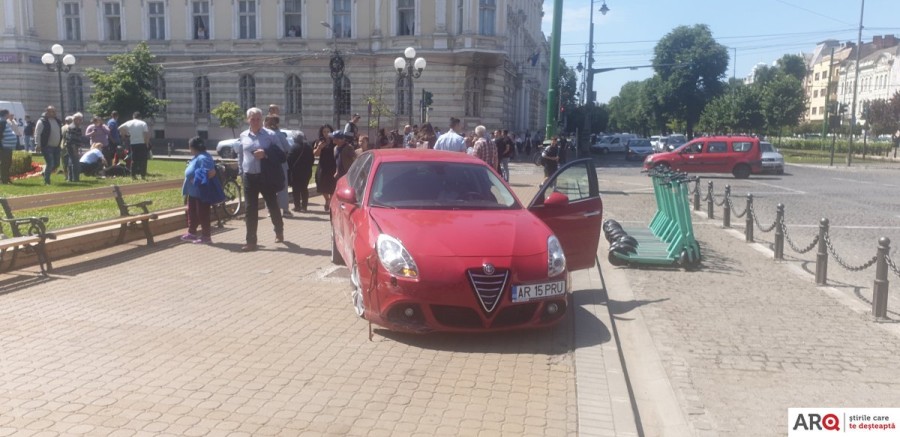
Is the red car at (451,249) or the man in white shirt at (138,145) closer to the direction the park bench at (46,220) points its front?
the red car

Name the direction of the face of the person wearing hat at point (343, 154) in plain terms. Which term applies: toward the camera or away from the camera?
toward the camera

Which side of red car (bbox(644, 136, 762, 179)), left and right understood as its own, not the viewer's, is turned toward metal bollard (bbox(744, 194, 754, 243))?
left

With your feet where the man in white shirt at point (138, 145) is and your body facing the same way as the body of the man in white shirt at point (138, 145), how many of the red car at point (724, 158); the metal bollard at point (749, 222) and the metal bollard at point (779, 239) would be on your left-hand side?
0

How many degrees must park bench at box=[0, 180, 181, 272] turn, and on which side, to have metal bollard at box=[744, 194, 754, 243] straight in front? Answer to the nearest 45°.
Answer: approximately 45° to its left

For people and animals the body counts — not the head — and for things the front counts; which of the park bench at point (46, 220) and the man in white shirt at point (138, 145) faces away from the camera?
the man in white shirt

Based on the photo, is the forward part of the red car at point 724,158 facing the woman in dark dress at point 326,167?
no

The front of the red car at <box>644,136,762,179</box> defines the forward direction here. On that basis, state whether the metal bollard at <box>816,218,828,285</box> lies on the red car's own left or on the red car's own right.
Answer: on the red car's own left

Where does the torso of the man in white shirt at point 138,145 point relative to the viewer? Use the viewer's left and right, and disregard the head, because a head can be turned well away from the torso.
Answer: facing away from the viewer

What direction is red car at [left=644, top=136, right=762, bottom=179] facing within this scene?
to the viewer's left

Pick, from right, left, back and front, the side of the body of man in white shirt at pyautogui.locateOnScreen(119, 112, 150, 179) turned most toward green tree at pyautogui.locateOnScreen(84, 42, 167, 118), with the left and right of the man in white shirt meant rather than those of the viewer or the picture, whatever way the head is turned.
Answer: front

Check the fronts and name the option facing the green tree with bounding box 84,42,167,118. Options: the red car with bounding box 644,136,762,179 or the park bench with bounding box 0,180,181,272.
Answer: the red car

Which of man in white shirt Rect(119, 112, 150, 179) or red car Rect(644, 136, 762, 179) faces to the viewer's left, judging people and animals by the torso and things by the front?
the red car

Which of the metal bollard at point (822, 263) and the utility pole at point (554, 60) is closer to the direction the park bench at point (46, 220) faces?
the metal bollard

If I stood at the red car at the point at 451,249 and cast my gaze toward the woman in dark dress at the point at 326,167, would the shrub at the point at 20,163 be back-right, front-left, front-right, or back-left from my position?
front-left

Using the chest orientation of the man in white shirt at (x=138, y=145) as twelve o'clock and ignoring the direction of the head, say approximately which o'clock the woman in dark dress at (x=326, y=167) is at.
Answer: The woman in dark dress is roughly at 5 o'clock from the man in white shirt.

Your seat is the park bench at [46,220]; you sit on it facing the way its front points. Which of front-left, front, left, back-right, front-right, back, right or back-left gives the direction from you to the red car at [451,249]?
front

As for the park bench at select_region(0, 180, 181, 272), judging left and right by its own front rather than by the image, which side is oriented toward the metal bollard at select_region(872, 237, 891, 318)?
front

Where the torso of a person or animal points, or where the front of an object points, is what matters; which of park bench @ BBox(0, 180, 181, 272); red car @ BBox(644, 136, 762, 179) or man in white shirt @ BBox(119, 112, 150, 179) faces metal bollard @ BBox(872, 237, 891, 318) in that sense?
the park bench

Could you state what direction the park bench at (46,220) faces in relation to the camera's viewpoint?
facing the viewer and to the right of the viewer
